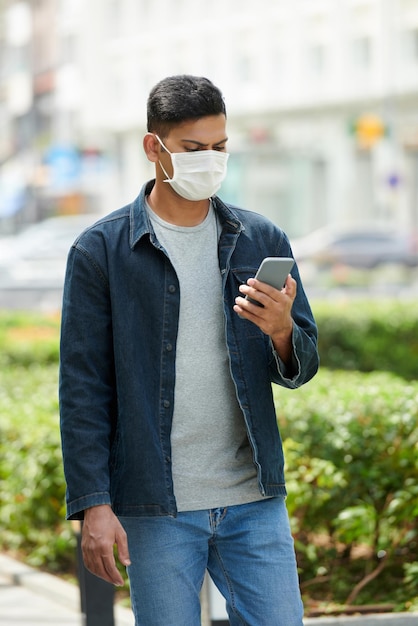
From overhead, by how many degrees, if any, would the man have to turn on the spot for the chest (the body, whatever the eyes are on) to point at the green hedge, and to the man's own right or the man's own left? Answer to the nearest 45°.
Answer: approximately 135° to the man's own left

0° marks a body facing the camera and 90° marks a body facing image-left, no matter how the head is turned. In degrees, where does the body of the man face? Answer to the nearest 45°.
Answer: approximately 315°

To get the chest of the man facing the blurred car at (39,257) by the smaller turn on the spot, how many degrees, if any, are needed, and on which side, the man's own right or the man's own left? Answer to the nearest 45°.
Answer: approximately 135° to the man's own left
